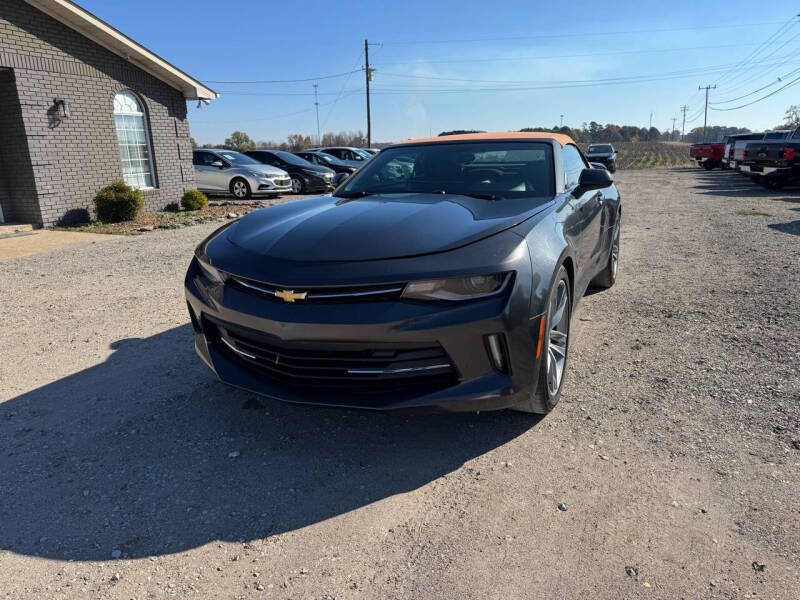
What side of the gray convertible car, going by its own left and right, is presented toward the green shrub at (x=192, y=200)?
right

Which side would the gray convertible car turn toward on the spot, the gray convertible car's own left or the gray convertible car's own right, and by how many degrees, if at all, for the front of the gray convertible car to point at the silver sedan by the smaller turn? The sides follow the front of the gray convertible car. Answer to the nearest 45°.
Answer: approximately 135° to the gray convertible car's own right

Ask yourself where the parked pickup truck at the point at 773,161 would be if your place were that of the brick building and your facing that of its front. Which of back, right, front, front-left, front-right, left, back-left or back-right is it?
front-left

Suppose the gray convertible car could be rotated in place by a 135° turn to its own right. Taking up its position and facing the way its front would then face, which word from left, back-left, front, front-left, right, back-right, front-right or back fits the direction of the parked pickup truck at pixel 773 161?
front-right

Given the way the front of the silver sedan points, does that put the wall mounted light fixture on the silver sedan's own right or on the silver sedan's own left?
on the silver sedan's own right

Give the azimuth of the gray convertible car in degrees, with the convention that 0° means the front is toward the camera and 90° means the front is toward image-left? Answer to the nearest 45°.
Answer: approximately 45°

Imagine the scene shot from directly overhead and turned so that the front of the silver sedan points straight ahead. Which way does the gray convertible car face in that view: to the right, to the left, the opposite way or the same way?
to the right

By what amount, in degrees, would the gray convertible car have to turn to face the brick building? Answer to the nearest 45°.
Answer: approximately 90° to its right

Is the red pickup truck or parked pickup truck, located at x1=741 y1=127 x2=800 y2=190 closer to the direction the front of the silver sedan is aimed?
the parked pickup truck
